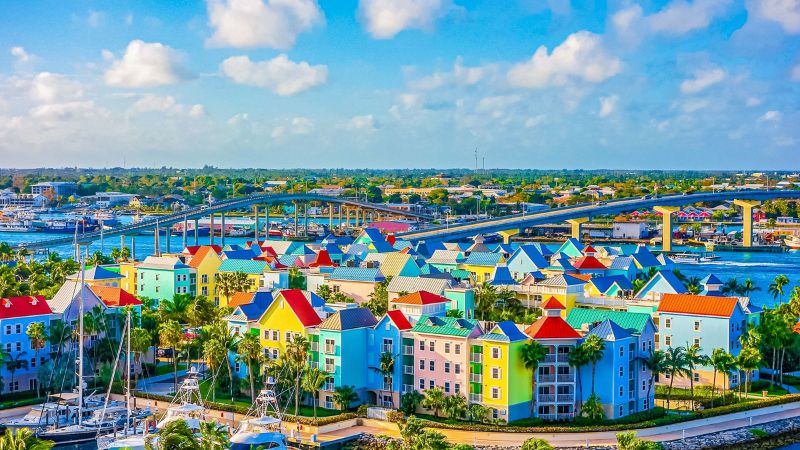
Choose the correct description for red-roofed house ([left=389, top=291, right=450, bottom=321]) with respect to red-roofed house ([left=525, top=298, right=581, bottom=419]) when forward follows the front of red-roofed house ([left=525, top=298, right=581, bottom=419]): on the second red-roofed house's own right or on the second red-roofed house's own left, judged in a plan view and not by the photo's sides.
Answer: on the second red-roofed house's own right

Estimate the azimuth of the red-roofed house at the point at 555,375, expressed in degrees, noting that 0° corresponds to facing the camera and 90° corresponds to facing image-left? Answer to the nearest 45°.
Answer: approximately 0°

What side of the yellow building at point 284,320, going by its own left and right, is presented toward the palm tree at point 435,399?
left

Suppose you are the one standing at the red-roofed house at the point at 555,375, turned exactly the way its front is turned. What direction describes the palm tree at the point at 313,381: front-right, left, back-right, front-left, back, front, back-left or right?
right

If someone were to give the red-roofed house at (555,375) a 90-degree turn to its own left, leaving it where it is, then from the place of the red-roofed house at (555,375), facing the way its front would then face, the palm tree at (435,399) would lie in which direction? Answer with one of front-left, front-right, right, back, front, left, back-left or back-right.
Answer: back

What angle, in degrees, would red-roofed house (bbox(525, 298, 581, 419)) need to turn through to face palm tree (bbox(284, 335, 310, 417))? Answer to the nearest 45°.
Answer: approximately 90° to its right

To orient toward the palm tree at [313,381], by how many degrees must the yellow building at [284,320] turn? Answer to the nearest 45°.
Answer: approximately 45° to its left

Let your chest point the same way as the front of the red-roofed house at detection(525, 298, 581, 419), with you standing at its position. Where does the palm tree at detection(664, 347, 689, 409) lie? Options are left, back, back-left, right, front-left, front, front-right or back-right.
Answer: back-left

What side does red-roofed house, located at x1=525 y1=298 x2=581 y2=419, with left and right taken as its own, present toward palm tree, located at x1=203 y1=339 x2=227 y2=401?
right

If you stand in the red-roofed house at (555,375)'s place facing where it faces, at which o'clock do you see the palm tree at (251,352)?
The palm tree is roughly at 3 o'clock from the red-roofed house.

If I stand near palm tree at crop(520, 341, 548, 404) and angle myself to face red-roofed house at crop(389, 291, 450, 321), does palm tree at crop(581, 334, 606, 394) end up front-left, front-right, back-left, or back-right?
back-right

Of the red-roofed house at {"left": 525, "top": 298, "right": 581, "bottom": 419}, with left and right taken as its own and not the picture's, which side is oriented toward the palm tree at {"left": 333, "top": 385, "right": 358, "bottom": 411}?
right

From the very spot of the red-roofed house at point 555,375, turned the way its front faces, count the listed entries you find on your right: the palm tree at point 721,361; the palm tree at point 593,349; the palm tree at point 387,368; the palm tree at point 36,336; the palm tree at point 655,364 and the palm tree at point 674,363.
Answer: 2

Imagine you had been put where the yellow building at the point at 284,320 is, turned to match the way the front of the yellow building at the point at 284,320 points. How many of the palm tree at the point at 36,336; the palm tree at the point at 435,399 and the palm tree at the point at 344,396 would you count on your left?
2

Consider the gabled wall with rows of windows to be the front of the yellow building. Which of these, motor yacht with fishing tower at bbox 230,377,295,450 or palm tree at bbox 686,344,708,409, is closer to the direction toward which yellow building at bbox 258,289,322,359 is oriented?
the motor yacht with fishing tower
